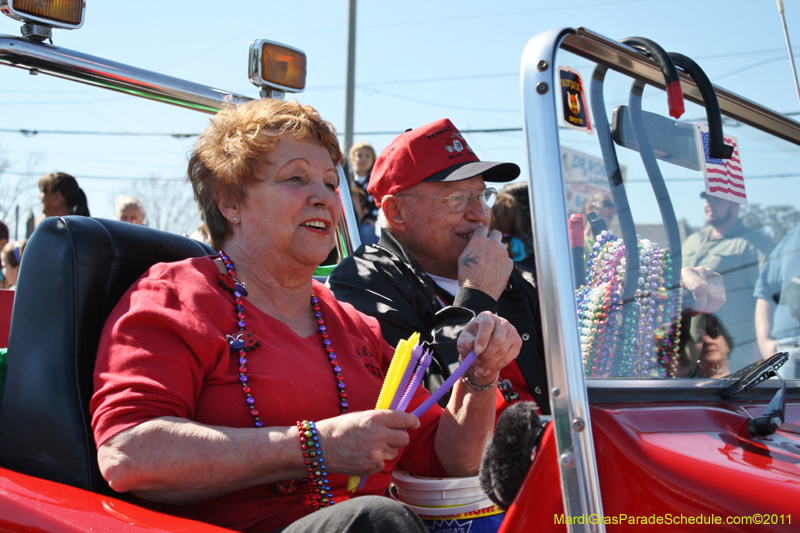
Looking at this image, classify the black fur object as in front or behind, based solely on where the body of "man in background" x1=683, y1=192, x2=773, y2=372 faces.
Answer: in front

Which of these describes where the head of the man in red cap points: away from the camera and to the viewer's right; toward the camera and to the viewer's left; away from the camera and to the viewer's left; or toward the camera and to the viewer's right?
toward the camera and to the viewer's right

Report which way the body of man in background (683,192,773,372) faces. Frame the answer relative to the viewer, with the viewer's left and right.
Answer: facing the viewer and to the left of the viewer

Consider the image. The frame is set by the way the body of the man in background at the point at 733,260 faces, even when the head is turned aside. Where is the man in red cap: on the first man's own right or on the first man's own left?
on the first man's own right

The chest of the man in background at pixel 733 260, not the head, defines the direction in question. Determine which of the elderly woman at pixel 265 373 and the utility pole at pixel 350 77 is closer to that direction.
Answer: the elderly woman
